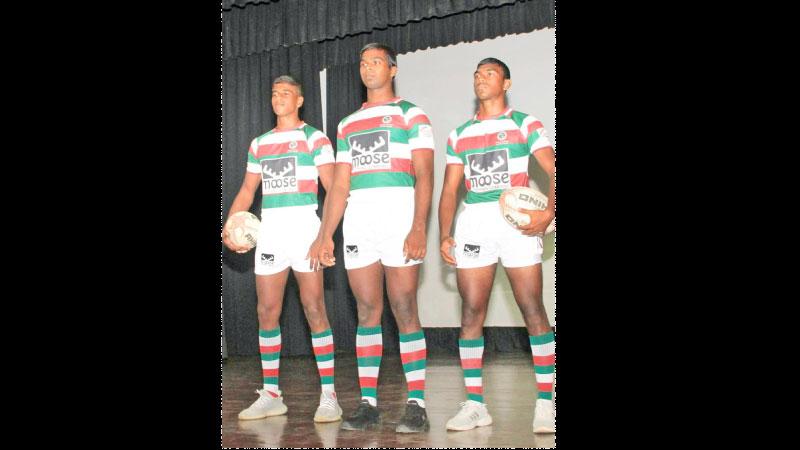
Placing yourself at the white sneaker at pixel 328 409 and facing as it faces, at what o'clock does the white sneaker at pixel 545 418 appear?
the white sneaker at pixel 545 418 is roughly at 10 o'clock from the white sneaker at pixel 328 409.

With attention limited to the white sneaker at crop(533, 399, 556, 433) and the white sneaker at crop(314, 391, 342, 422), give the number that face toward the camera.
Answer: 2

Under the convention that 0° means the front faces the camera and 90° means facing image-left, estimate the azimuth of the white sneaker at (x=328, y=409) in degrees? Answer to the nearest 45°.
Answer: approximately 0°

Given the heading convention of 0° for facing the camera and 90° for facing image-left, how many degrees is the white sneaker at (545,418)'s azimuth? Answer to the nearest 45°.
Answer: approximately 0°

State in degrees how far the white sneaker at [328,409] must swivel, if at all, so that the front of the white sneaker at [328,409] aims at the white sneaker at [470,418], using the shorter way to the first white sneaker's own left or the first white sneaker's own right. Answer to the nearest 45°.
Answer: approximately 45° to the first white sneaker's own left

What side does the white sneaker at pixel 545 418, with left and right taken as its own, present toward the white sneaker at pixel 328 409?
right

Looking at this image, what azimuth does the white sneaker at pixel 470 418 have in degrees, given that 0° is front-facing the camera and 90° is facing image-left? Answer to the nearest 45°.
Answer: approximately 45°
